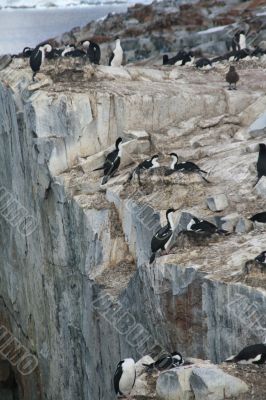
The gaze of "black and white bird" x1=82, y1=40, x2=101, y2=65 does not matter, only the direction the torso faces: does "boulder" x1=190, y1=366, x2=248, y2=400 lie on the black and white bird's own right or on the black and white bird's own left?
on the black and white bird's own left

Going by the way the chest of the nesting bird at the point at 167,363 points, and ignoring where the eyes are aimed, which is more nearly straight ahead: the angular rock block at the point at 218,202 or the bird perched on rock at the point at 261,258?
the bird perched on rock

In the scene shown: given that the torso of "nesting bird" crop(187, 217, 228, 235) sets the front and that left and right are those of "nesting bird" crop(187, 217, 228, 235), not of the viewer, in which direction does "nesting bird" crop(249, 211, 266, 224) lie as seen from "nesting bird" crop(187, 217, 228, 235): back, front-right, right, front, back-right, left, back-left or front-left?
back

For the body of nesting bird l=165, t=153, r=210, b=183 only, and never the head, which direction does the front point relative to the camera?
to the viewer's left

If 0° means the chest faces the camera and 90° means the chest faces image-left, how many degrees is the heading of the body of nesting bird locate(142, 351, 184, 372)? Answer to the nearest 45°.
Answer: approximately 270°

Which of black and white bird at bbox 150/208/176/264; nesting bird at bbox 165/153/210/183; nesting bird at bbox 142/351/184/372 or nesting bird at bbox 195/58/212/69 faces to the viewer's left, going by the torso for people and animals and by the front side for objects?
nesting bird at bbox 165/153/210/183
